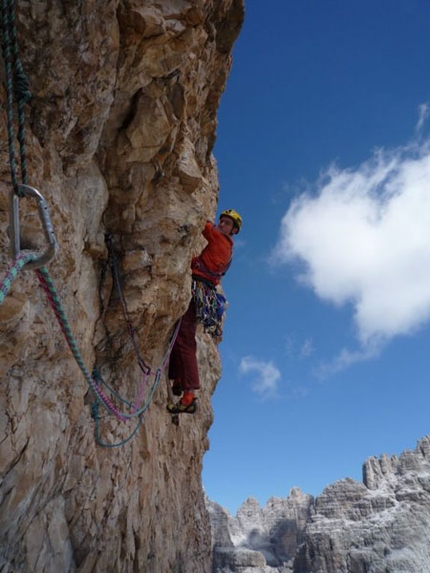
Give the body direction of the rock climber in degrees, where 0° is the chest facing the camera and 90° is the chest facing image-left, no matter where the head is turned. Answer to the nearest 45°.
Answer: approximately 90°

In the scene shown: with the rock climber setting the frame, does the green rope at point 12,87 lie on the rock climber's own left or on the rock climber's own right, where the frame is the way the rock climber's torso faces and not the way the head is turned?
on the rock climber's own left

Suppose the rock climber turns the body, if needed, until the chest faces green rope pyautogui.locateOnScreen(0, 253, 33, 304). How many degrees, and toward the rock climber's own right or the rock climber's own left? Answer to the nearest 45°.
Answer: approximately 90° to the rock climber's own left

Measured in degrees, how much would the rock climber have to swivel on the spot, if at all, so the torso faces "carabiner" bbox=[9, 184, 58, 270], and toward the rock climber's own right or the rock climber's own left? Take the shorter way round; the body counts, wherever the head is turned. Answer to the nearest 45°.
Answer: approximately 90° to the rock climber's own left

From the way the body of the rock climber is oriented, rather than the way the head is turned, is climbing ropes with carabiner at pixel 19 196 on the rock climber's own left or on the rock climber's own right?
on the rock climber's own left
